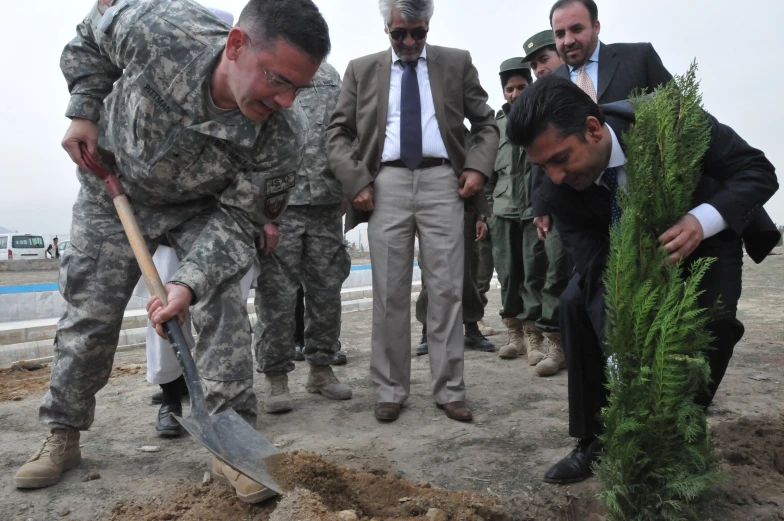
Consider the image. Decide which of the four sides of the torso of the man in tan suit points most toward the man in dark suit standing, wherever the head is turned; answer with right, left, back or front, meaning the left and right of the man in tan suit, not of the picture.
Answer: left

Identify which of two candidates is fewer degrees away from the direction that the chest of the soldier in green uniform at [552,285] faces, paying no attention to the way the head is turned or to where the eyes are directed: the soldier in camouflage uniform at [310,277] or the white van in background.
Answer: the soldier in camouflage uniform

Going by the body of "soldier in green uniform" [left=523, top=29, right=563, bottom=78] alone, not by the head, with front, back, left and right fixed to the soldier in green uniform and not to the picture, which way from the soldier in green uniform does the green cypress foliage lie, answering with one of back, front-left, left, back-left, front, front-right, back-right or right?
front-left

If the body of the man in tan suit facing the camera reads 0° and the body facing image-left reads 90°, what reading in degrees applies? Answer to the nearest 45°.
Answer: approximately 0°

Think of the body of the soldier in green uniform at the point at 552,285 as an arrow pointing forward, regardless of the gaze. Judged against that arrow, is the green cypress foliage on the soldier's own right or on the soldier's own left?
on the soldier's own left

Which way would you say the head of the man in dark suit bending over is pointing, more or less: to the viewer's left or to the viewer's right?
to the viewer's left

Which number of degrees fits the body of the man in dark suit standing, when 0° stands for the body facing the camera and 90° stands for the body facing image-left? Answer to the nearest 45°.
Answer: approximately 45°

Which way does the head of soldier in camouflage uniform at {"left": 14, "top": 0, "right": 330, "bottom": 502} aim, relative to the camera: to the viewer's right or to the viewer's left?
to the viewer's right

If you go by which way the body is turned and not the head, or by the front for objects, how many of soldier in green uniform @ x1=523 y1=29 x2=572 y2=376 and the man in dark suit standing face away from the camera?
0
